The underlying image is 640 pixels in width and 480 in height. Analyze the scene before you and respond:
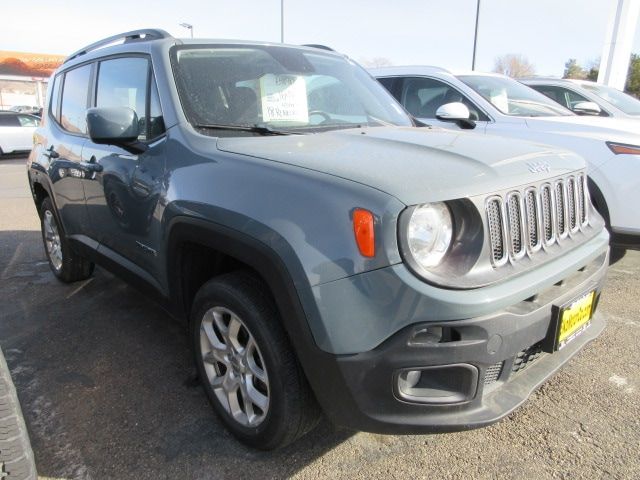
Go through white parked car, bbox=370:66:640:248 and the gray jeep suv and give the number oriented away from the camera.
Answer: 0

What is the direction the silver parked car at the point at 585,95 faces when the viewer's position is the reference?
facing the viewer and to the right of the viewer

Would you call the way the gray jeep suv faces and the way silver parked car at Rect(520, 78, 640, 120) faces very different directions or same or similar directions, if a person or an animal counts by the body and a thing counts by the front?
same or similar directions

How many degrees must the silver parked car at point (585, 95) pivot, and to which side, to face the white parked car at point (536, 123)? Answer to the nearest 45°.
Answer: approximately 45° to its right

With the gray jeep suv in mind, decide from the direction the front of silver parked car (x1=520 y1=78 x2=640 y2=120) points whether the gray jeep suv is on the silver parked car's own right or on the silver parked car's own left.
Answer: on the silver parked car's own right

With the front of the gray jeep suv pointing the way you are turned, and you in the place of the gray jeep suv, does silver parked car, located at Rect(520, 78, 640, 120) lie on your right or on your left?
on your left

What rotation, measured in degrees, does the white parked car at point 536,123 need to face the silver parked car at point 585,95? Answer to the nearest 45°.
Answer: approximately 135° to its left

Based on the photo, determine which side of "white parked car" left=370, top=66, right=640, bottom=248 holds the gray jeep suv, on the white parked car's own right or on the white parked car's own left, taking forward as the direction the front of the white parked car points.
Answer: on the white parked car's own right

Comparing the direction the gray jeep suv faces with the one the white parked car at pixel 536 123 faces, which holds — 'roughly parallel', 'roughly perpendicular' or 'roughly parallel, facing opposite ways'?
roughly parallel

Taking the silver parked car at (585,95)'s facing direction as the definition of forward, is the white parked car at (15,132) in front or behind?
behind

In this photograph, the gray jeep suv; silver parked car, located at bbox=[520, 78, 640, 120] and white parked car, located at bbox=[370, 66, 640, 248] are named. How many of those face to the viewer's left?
0

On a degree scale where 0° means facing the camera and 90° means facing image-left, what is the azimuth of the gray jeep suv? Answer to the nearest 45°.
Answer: approximately 315°

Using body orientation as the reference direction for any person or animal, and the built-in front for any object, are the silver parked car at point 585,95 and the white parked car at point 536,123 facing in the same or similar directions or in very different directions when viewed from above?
same or similar directions

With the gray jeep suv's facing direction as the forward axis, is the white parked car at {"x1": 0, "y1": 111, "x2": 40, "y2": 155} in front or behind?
behind
